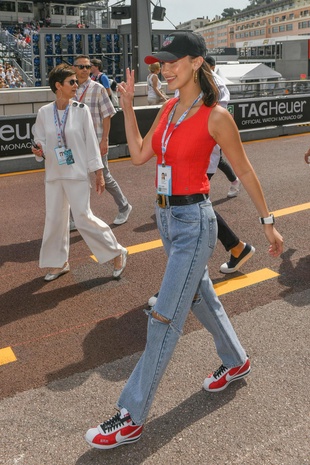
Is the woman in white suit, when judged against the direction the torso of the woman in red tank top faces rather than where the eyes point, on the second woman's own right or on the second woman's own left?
on the second woman's own right

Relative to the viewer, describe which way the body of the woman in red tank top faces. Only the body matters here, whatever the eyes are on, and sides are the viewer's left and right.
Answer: facing the viewer and to the left of the viewer

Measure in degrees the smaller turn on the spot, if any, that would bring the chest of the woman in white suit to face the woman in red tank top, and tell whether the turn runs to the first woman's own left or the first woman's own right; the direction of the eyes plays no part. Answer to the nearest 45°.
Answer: approximately 45° to the first woman's own left

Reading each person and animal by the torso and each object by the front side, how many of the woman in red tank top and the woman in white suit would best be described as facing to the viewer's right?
0

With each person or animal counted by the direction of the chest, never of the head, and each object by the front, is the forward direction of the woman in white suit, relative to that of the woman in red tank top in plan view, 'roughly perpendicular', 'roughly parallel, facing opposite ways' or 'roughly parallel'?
roughly parallel
